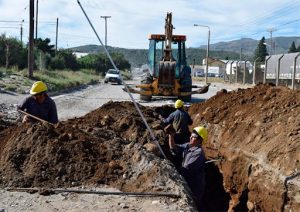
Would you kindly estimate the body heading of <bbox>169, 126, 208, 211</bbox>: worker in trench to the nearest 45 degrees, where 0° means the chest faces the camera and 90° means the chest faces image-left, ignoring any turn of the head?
approximately 45°

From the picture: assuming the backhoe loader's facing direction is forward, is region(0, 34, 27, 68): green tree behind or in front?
in front

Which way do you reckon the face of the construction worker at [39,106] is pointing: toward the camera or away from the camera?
toward the camera

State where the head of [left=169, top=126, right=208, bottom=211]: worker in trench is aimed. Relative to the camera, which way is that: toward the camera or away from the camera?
toward the camera

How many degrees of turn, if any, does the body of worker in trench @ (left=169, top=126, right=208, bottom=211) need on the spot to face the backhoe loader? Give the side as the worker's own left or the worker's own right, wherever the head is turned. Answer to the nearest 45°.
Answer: approximately 135° to the worker's own right

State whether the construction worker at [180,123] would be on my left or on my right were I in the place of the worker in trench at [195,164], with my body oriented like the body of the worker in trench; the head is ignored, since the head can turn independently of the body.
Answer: on my right

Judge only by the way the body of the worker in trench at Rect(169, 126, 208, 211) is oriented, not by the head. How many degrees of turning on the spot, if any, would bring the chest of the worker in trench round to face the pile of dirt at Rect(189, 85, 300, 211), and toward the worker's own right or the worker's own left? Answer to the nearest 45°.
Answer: approximately 180°
